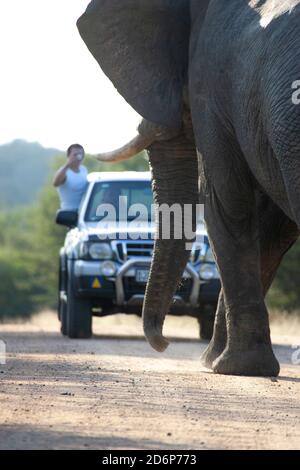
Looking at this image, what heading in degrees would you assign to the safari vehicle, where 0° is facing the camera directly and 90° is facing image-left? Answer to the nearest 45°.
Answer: approximately 0°

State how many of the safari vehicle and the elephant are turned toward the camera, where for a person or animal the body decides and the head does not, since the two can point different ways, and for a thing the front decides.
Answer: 1

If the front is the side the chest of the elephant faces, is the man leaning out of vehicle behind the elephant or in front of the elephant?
in front

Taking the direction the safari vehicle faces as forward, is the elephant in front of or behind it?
in front

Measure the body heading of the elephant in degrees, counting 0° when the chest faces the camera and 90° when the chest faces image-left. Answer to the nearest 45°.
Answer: approximately 135°
